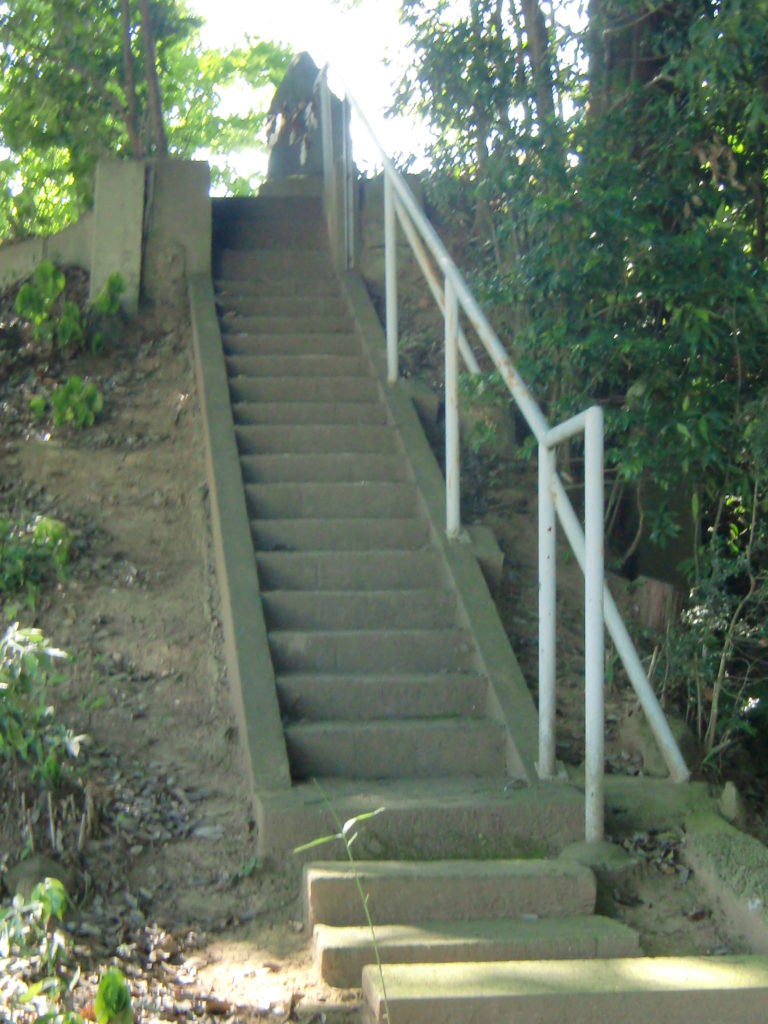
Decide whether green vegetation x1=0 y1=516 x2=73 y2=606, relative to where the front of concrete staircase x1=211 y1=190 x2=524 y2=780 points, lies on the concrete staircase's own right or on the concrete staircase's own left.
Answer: on the concrete staircase's own right

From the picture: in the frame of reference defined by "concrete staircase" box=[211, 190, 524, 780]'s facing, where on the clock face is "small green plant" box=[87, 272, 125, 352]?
The small green plant is roughly at 5 o'clock from the concrete staircase.

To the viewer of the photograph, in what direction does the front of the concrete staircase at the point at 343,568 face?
facing the viewer

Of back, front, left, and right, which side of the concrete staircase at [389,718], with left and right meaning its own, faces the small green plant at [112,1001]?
front

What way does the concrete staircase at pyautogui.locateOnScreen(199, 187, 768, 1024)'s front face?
toward the camera

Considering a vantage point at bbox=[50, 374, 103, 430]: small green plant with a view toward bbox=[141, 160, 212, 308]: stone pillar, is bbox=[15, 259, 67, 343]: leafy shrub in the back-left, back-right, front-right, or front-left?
front-left

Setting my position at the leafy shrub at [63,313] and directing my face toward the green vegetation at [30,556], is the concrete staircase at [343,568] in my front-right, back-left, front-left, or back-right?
front-left

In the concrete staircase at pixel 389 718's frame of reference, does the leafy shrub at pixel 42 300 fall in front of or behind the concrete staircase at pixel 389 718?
behind

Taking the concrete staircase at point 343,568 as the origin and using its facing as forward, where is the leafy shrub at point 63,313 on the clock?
The leafy shrub is roughly at 5 o'clock from the concrete staircase.

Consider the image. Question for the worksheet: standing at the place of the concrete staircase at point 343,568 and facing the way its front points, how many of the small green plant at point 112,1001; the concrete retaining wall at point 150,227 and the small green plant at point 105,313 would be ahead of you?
1

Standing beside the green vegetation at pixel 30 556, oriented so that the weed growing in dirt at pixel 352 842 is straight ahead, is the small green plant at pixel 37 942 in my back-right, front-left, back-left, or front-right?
front-right

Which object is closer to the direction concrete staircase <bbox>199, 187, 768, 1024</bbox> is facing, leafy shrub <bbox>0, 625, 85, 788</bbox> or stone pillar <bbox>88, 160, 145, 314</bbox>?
the leafy shrub

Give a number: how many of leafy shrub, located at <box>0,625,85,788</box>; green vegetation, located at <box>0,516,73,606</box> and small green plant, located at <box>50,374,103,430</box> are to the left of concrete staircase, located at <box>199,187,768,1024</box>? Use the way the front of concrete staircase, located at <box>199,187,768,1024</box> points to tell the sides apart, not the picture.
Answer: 0
